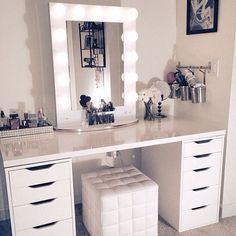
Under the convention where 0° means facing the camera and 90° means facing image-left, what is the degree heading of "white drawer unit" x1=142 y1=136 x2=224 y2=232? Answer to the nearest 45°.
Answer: approximately 315°

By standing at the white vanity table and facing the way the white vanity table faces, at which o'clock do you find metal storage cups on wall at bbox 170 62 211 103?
The metal storage cups on wall is roughly at 9 o'clock from the white vanity table.

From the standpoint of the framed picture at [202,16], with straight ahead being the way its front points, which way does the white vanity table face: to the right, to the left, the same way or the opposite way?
to the left

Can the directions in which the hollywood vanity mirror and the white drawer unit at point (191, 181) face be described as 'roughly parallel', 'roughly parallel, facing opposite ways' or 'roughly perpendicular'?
roughly parallel

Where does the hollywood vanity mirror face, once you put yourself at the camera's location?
facing the viewer and to the right of the viewer

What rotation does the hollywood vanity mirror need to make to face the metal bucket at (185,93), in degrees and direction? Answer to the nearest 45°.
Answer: approximately 45° to its left

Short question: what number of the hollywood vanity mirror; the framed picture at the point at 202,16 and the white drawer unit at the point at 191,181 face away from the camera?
0

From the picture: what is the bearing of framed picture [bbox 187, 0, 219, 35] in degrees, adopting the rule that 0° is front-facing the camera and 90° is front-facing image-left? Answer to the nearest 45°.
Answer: approximately 45°

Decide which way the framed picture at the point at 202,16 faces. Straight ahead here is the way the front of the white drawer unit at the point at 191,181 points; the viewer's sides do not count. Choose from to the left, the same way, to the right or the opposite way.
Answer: to the right

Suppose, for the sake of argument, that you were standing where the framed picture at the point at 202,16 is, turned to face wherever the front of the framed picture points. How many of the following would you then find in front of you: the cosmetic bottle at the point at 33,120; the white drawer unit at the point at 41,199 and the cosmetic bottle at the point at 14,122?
3

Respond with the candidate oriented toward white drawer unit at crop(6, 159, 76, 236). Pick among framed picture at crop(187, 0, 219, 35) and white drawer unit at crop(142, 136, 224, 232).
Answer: the framed picture
